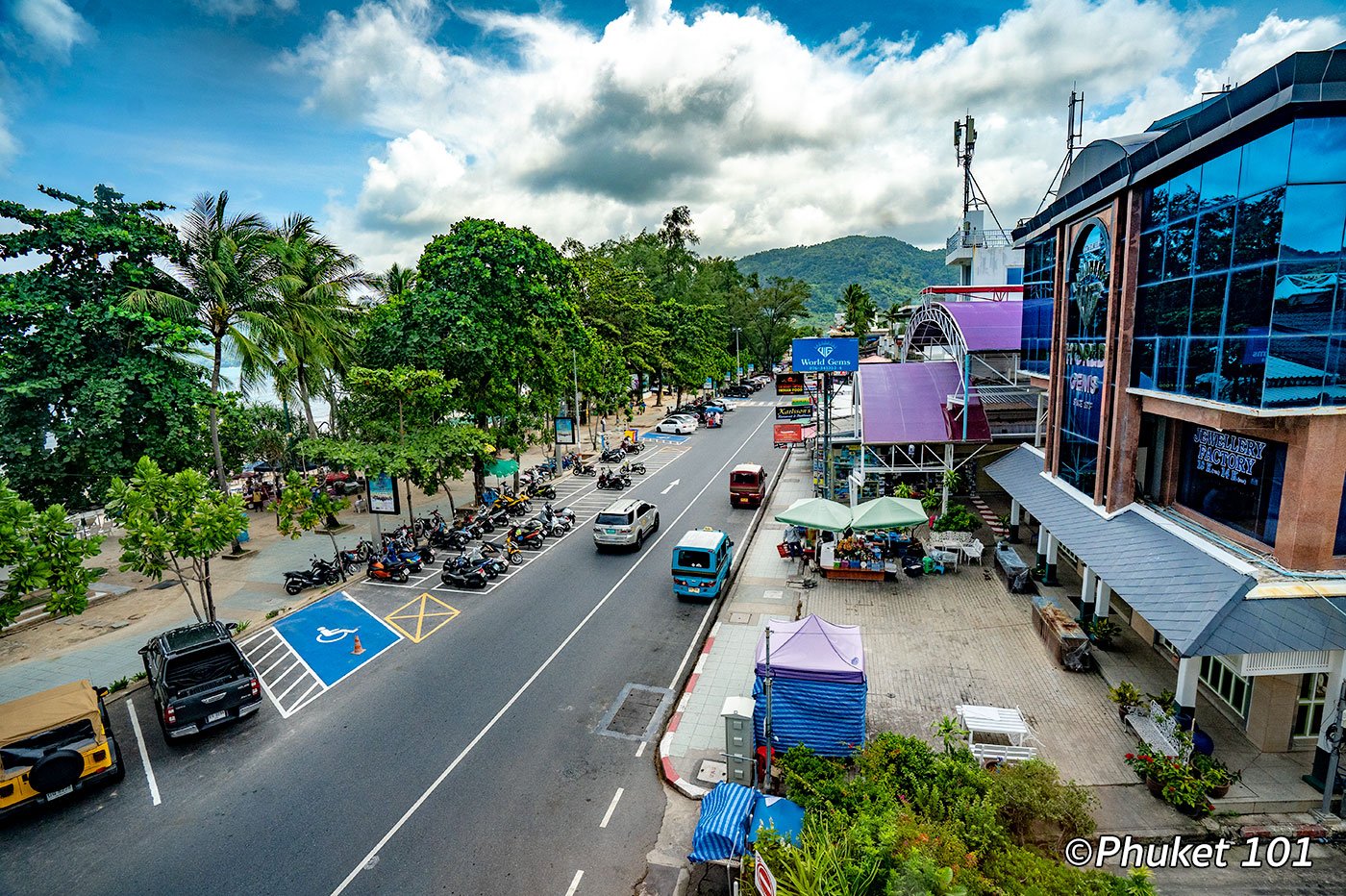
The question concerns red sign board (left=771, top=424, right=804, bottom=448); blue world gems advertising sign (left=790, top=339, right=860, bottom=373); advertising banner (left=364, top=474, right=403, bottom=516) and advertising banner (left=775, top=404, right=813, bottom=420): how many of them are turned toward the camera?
4

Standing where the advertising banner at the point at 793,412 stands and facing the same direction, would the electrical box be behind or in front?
in front

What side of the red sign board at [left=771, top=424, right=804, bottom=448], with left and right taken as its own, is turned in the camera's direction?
front

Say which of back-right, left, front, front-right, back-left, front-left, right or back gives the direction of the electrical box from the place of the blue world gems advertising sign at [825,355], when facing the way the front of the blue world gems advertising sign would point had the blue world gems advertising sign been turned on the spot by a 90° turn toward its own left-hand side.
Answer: right

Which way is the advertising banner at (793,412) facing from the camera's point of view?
toward the camera

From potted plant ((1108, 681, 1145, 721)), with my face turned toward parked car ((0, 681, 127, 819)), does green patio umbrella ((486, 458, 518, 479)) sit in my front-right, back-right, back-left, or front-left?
front-right

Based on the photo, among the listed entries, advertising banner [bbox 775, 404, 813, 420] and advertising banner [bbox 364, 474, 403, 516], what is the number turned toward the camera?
2

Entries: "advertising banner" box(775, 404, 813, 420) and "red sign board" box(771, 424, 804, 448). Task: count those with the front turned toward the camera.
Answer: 2

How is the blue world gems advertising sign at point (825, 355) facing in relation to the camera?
toward the camera

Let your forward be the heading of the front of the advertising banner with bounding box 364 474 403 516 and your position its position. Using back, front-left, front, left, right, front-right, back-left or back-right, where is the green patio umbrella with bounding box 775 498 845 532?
front-left

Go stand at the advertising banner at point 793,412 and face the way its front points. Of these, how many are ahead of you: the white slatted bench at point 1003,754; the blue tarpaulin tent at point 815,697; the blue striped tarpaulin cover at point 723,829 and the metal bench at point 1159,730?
4
